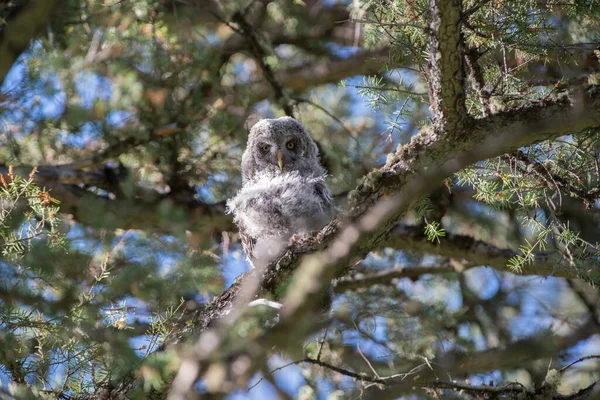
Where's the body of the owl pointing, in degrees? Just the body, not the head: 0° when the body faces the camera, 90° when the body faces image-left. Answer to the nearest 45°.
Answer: approximately 0°

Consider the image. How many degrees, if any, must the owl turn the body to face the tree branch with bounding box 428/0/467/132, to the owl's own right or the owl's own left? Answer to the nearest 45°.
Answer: approximately 45° to the owl's own left
